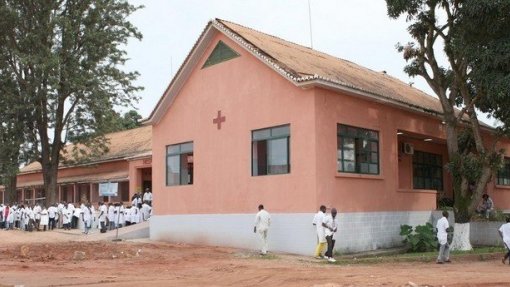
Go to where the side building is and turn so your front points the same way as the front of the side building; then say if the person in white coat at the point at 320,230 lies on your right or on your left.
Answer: on your left

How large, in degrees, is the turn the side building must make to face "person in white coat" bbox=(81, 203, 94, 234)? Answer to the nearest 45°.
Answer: approximately 45° to its left
